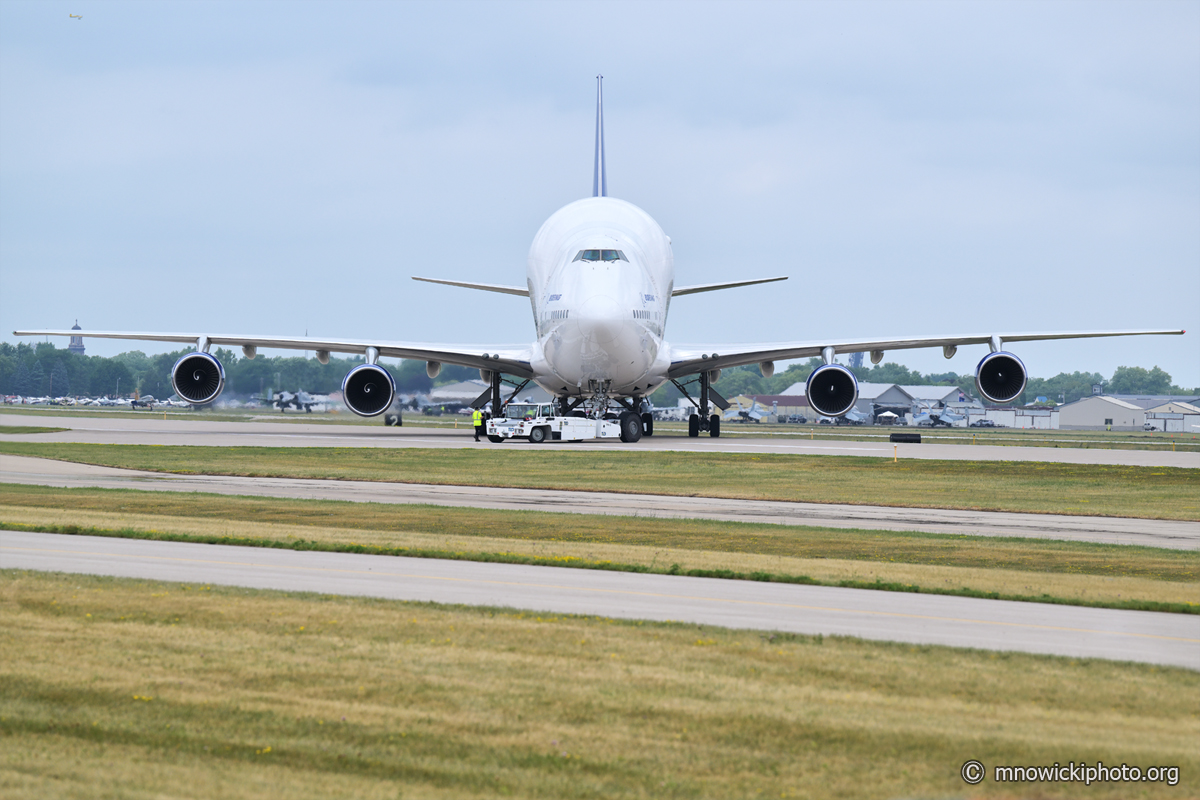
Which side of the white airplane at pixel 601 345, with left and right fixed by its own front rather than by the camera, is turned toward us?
front
